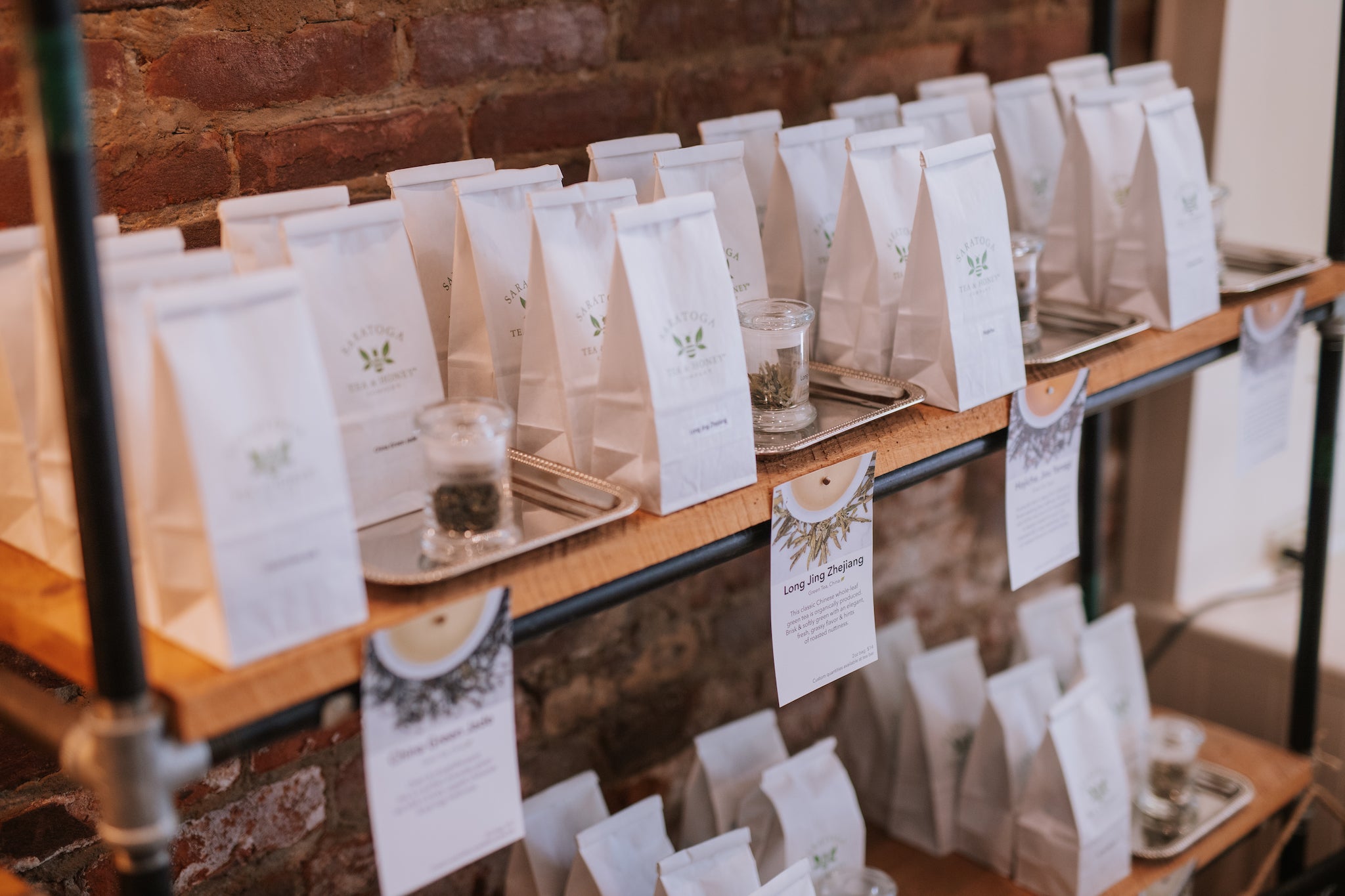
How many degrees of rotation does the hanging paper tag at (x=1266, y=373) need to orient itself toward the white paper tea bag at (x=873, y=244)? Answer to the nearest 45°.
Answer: approximately 90° to its right

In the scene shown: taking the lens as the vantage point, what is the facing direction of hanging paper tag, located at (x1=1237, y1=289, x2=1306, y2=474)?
facing the viewer and to the right of the viewer

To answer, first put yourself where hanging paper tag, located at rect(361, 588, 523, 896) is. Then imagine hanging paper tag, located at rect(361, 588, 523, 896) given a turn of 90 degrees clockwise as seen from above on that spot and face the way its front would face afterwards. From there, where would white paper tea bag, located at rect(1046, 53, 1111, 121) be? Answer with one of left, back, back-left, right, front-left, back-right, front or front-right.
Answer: back

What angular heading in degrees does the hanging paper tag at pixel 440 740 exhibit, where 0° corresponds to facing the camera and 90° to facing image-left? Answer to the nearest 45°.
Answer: approximately 315°

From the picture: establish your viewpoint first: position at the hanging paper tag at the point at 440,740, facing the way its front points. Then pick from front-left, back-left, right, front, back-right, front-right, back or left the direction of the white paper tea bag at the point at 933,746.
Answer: left
